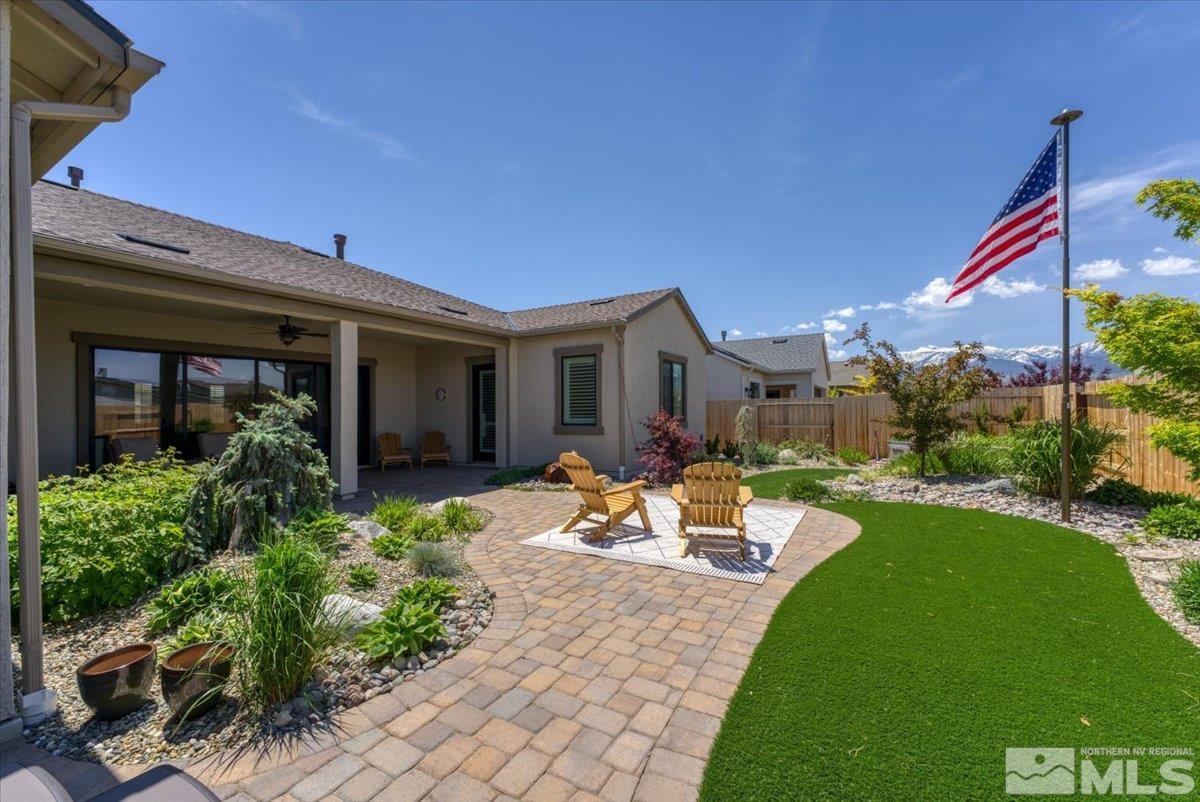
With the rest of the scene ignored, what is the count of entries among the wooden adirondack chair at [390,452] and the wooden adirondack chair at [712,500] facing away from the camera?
1

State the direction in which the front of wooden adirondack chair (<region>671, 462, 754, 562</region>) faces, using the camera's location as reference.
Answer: facing away from the viewer

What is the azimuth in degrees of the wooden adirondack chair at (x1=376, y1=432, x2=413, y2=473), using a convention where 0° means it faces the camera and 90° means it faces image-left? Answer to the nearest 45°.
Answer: approximately 315°

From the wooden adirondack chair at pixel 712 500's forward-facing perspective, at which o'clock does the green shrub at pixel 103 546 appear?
The green shrub is roughly at 8 o'clock from the wooden adirondack chair.

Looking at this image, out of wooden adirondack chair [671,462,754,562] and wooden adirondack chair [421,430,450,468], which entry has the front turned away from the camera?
wooden adirondack chair [671,462,754,562]

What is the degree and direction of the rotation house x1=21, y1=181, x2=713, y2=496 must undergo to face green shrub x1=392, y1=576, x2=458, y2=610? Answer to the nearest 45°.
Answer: approximately 45° to its right

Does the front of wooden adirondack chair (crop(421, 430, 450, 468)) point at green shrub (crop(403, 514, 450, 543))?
yes

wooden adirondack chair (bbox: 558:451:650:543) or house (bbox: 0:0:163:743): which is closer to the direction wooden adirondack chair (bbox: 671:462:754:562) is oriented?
the wooden adirondack chair

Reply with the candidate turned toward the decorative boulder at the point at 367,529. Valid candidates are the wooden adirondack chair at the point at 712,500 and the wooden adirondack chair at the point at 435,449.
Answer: the wooden adirondack chair at the point at 435,449
